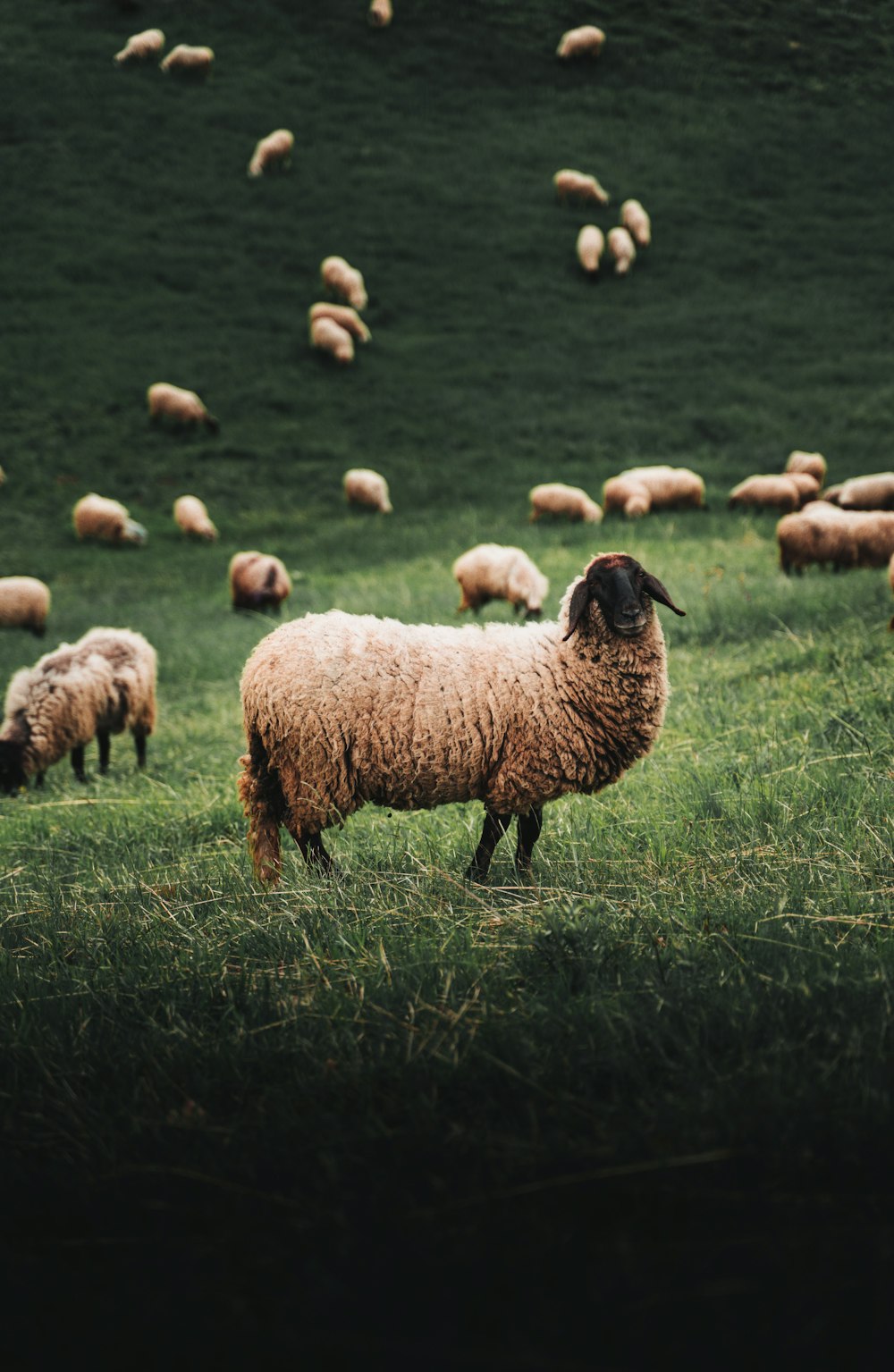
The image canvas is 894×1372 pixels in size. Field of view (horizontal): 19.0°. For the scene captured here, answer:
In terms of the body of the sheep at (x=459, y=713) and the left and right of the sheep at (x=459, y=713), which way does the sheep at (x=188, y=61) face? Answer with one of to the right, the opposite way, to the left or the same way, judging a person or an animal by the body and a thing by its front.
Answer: the opposite way

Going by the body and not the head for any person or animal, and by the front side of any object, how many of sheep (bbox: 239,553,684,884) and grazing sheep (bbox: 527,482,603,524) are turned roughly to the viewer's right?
2

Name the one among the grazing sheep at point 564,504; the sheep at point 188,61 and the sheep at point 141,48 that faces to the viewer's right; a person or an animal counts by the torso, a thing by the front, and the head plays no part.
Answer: the grazing sheep

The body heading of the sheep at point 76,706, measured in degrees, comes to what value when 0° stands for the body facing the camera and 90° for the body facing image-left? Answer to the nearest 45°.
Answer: approximately 45°

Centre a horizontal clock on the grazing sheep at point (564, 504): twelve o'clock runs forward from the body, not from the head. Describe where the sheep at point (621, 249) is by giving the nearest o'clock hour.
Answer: The sheep is roughly at 9 o'clock from the grazing sheep.

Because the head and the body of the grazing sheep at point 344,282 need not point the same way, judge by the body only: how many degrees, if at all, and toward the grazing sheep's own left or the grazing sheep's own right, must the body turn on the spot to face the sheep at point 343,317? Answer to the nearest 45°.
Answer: approximately 45° to the grazing sheep's own right

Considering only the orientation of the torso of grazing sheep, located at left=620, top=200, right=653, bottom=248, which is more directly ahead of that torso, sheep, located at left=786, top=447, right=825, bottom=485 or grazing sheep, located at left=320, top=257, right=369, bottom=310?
the sheep

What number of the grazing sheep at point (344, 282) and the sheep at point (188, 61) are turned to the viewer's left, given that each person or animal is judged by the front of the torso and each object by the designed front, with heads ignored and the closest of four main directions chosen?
1

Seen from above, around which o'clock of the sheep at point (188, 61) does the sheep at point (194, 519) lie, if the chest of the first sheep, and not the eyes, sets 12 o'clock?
The sheep at point (194, 519) is roughly at 9 o'clock from the sheep at point (188, 61).

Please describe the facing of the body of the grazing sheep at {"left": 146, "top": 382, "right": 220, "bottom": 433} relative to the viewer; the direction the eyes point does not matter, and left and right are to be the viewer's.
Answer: facing to the right of the viewer

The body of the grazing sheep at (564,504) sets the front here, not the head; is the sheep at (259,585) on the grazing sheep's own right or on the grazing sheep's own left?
on the grazing sheep's own right

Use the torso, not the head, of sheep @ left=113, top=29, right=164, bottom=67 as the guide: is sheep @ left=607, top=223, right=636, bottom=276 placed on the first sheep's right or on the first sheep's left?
on the first sheep's left

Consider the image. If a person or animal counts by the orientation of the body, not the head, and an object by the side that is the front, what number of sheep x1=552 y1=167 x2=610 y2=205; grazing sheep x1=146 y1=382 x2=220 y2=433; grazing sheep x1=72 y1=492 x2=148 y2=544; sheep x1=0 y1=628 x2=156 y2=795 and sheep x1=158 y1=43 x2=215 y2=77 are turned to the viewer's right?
3

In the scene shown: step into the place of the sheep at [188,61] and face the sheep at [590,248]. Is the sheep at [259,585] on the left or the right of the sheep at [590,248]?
right
